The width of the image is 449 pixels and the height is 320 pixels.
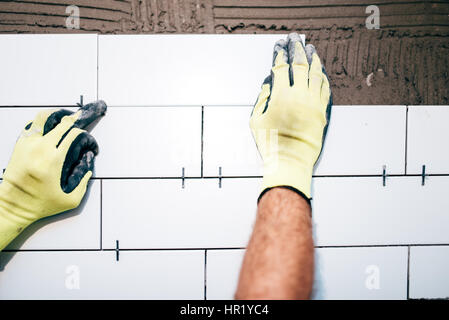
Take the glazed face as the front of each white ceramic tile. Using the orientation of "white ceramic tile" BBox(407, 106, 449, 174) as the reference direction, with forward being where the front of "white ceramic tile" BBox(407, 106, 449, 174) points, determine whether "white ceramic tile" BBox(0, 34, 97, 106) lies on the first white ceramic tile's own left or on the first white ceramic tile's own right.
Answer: on the first white ceramic tile's own right

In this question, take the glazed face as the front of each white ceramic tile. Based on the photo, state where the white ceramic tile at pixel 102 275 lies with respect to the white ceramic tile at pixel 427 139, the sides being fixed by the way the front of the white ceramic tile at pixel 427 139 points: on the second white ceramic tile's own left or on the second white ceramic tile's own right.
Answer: on the second white ceramic tile's own right

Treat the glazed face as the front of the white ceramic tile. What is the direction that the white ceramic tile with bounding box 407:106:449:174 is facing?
toward the camera
